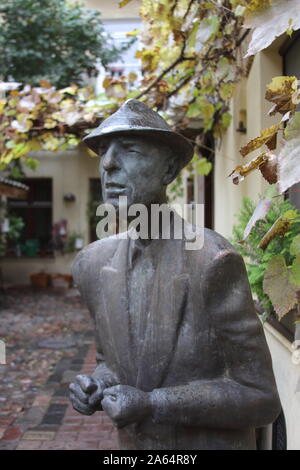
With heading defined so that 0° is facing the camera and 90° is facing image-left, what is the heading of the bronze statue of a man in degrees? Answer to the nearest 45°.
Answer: approximately 45°

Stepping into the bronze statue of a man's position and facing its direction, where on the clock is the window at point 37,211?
The window is roughly at 4 o'clock from the bronze statue of a man.
